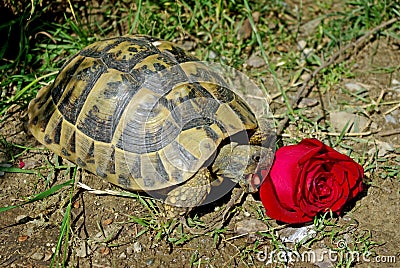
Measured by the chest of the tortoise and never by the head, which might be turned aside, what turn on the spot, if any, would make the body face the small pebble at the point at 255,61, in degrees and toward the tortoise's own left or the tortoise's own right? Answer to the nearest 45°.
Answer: approximately 90° to the tortoise's own left

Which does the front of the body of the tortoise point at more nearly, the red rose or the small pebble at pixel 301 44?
the red rose

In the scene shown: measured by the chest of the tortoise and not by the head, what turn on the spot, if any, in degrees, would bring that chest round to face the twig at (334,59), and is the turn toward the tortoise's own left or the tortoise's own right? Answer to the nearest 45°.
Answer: approximately 90° to the tortoise's own left

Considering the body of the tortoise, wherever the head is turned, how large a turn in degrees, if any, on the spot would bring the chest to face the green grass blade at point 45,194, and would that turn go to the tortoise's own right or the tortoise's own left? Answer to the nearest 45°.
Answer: approximately 135° to the tortoise's own right

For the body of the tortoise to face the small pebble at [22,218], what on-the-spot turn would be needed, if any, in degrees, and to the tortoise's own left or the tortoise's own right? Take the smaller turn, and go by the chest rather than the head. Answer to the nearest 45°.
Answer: approximately 135° to the tortoise's own right

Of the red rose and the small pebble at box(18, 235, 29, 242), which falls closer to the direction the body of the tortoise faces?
the red rose

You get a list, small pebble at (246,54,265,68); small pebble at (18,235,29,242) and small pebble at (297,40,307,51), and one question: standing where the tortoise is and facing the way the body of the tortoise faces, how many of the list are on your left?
2

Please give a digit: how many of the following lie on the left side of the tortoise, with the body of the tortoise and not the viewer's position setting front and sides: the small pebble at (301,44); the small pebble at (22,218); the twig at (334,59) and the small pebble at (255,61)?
3

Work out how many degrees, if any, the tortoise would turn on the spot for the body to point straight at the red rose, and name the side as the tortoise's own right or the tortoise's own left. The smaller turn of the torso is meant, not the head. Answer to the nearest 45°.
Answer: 0° — it already faces it

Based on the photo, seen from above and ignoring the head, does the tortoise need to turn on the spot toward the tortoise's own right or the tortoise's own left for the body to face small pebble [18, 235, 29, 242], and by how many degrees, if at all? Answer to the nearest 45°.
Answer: approximately 135° to the tortoise's own right

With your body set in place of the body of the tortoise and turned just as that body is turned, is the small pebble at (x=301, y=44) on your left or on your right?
on your left

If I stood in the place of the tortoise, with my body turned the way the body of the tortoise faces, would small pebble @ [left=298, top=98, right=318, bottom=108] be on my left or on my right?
on my left

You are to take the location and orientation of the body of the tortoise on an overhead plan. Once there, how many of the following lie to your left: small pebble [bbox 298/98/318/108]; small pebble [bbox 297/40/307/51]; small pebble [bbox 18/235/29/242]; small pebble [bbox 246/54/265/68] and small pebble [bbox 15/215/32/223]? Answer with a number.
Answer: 3

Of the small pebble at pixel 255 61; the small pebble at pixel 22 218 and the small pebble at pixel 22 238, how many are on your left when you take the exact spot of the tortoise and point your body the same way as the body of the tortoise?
1
